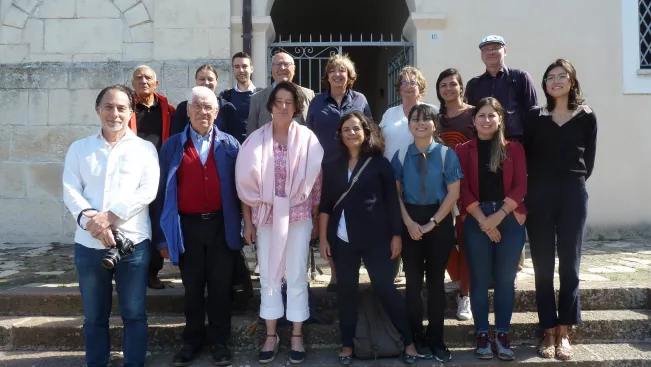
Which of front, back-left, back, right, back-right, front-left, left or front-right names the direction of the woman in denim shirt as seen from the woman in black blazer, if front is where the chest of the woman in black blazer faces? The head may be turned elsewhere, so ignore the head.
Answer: left

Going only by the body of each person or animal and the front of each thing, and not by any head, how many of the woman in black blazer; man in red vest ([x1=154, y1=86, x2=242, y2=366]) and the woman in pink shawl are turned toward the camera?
3

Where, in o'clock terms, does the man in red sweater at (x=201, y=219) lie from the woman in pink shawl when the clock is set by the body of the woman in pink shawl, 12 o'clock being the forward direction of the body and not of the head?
The man in red sweater is roughly at 3 o'clock from the woman in pink shawl.

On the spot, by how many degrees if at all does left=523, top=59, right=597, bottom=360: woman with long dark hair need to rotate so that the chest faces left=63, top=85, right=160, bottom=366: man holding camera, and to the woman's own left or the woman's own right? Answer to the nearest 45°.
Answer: approximately 45° to the woman's own right

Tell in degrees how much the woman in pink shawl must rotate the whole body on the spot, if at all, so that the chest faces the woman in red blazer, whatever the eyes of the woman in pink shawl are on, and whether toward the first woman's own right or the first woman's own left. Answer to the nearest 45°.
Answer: approximately 90° to the first woman's own left

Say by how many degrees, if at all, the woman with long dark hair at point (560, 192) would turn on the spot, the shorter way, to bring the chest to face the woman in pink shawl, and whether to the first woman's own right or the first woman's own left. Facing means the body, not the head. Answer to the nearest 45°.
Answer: approximately 45° to the first woman's own right

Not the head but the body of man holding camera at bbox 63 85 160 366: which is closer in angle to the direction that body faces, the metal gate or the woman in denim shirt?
the woman in denim shirt

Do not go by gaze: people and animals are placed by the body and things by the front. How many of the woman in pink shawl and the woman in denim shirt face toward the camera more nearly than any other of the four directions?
2

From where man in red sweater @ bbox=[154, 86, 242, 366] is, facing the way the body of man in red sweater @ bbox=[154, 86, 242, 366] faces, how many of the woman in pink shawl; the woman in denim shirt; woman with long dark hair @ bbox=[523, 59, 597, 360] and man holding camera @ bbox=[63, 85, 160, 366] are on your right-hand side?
1
